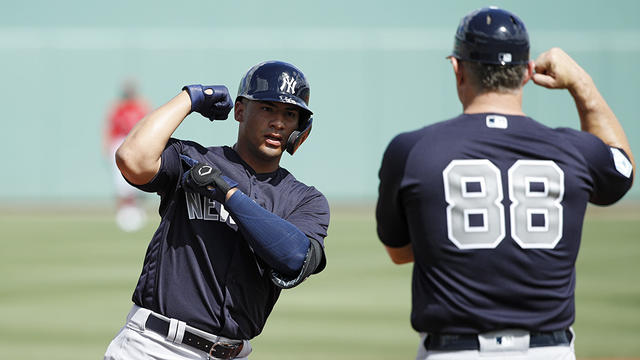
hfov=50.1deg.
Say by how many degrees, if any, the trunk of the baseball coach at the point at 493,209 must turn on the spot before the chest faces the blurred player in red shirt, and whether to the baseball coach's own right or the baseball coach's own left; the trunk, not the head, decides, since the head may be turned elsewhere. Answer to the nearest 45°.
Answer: approximately 45° to the baseball coach's own left

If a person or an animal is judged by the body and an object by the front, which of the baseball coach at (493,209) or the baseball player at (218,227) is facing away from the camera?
the baseball coach at (493,209)

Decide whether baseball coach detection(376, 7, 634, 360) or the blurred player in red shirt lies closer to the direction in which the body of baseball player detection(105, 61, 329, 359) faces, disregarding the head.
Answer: the baseball coach

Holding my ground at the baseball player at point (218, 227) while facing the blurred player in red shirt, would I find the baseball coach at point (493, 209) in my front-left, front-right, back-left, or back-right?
back-right

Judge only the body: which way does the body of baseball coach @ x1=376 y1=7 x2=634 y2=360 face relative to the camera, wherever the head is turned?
away from the camera

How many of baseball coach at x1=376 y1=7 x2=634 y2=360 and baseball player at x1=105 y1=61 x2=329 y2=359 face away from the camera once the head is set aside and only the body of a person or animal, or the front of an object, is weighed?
1

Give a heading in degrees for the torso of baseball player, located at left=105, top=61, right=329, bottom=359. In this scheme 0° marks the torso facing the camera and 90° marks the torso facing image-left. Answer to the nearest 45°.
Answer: approximately 315°

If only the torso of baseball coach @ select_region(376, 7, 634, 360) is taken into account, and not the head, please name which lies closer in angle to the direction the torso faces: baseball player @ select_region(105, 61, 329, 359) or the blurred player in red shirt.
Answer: the blurred player in red shirt

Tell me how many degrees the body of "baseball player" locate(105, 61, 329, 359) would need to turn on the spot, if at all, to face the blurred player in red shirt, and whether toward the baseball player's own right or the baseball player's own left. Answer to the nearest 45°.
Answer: approximately 135° to the baseball player's own left
